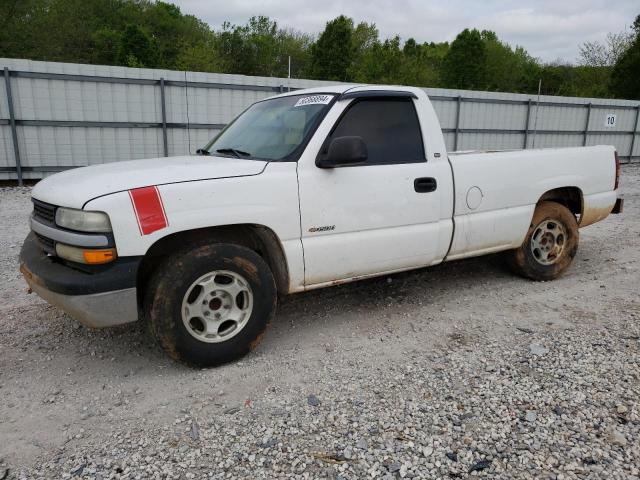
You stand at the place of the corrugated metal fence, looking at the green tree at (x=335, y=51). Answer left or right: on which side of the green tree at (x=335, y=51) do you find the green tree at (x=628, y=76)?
right

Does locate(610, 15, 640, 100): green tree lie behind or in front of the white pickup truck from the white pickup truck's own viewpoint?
behind

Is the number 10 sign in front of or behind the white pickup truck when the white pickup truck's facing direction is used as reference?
behind

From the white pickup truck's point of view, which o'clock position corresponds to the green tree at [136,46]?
The green tree is roughly at 4 o'clock from the white pickup truck.

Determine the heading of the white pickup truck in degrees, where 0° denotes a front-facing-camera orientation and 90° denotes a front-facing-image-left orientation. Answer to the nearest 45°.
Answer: approximately 45°

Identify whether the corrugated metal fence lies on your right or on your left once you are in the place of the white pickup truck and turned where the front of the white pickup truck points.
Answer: on your right

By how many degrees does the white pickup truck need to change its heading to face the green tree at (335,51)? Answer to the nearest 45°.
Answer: approximately 135° to its right

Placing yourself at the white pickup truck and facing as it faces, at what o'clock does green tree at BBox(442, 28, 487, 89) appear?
The green tree is roughly at 5 o'clock from the white pickup truck.
